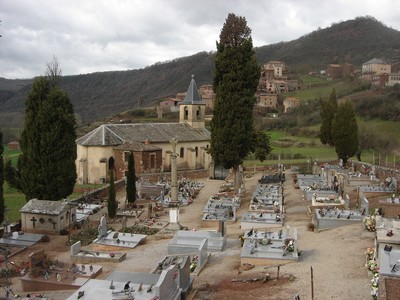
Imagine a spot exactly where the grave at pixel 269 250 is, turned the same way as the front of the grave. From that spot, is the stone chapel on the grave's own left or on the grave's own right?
on the grave's own right

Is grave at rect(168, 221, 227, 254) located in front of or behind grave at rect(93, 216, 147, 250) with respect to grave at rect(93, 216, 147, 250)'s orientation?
in front

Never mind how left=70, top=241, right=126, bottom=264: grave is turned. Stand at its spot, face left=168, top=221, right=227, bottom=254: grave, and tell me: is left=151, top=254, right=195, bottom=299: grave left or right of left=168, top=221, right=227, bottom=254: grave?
right
